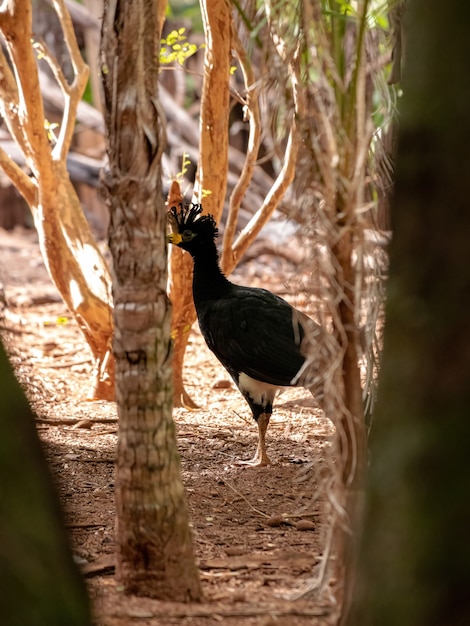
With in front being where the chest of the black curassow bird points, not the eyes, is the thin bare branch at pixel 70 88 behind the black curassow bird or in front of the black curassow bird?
in front

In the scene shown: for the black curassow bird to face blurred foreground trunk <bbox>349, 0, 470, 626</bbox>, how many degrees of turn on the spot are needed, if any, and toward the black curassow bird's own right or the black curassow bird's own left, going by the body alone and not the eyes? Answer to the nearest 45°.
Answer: approximately 90° to the black curassow bird's own left

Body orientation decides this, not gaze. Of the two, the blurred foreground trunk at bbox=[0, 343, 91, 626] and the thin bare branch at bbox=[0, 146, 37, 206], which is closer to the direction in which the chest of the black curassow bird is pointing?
the thin bare branch

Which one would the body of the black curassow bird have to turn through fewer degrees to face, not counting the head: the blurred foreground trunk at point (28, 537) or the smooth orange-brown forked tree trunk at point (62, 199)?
the smooth orange-brown forked tree trunk

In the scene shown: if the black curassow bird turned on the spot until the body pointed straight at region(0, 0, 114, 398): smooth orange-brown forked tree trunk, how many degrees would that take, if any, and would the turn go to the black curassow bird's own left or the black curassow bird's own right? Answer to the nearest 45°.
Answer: approximately 45° to the black curassow bird's own right

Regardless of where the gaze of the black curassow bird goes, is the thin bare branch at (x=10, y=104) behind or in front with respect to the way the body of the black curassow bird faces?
in front

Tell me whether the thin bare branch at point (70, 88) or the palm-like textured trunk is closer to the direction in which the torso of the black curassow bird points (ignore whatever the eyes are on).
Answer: the thin bare branch

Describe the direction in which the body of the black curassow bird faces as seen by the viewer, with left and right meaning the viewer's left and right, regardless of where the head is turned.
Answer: facing to the left of the viewer
